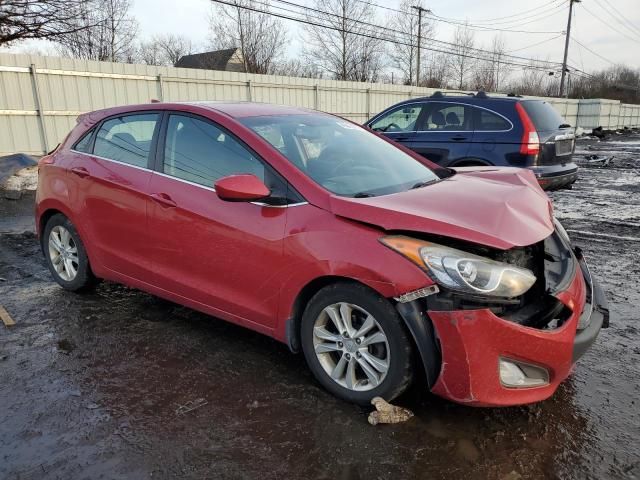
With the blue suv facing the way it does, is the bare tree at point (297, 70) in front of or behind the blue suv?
in front

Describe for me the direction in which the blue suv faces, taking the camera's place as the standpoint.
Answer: facing away from the viewer and to the left of the viewer

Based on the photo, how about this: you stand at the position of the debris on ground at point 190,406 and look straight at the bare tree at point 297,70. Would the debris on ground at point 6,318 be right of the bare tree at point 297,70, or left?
left

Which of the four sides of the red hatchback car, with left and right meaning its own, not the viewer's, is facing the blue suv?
left

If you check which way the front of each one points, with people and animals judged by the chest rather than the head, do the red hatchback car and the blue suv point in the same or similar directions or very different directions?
very different directions

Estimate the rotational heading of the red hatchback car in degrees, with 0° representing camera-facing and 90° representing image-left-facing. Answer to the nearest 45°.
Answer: approximately 315°

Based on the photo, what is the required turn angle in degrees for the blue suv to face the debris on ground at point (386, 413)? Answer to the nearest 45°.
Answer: approximately 135° to its left

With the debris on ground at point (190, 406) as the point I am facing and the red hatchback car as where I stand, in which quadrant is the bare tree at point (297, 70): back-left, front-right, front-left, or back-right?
back-right

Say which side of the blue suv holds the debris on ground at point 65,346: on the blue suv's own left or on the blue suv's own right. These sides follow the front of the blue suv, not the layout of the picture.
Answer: on the blue suv's own left

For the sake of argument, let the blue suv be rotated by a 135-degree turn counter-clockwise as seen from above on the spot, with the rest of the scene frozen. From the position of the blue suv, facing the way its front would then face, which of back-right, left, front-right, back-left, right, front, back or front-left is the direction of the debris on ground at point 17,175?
right

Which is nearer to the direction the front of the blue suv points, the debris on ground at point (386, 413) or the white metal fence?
the white metal fence
